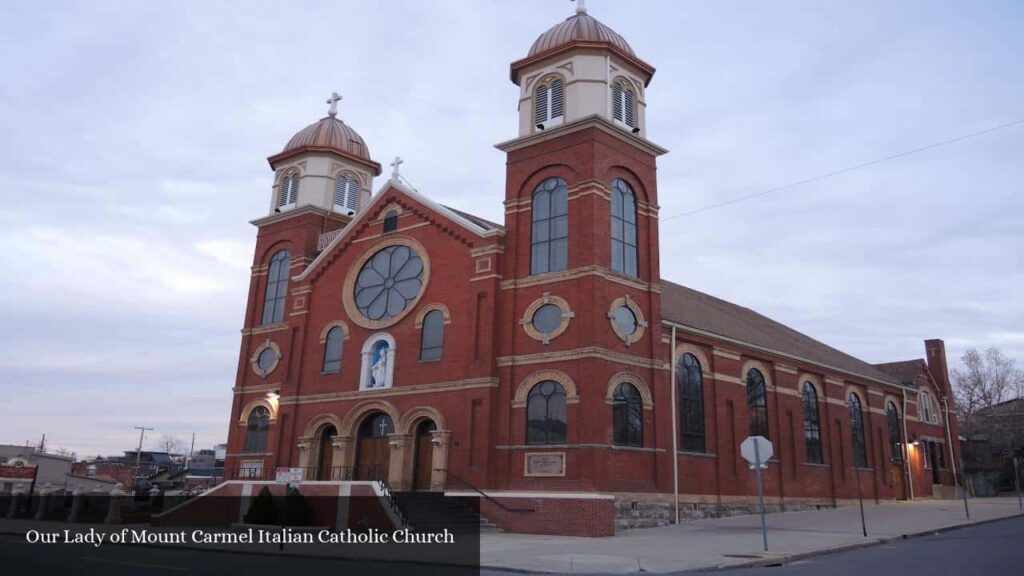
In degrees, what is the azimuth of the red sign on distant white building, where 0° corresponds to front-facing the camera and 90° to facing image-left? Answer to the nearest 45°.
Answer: approximately 0°

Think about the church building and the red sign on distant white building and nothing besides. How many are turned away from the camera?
0

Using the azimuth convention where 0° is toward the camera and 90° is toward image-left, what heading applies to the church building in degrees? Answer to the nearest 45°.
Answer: approximately 45°

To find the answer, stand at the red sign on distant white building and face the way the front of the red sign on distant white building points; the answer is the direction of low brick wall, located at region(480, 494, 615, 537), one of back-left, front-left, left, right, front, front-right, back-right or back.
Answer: front-left

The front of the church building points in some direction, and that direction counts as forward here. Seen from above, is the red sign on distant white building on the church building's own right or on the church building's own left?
on the church building's own right
